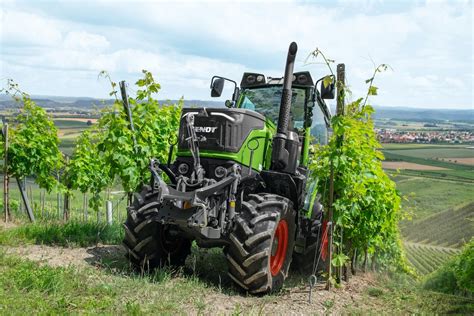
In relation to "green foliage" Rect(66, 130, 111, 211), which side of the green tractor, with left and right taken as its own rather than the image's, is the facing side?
right

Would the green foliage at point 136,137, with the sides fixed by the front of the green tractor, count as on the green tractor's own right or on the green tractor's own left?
on the green tractor's own right

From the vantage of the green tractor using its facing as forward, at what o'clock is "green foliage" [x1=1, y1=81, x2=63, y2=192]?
The green foliage is roughly at 3 o'clock from the green tractor.

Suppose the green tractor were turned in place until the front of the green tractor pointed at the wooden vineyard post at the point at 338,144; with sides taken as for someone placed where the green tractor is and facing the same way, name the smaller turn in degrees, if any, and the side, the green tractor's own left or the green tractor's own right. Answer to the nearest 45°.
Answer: approximately 135° to the green tractor's own left

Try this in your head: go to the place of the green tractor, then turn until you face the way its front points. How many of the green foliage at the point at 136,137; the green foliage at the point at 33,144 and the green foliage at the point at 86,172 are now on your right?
3

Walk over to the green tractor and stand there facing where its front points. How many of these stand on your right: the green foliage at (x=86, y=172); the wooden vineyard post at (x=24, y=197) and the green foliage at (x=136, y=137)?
3

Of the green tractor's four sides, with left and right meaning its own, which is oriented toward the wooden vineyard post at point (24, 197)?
right

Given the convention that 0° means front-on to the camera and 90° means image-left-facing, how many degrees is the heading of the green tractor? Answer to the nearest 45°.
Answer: approximately 45°
